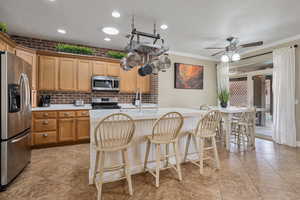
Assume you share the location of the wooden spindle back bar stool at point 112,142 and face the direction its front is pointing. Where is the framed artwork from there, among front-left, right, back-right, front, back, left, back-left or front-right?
front-right

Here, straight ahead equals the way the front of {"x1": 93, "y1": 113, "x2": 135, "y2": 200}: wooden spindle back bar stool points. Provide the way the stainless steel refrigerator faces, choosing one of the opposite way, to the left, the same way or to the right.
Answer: to the right

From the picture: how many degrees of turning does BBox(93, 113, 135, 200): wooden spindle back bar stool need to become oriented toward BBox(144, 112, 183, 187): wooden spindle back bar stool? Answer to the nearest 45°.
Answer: approximately 90° to its right

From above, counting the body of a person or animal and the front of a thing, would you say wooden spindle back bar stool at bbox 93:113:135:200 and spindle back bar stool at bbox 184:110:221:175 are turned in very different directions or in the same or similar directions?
same or similar directions

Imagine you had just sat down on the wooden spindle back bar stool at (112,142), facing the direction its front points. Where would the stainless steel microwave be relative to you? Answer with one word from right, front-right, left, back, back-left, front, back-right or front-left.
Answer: front

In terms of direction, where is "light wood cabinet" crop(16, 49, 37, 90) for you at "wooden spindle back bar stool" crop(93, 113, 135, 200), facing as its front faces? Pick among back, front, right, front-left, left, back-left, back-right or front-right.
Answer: front-left

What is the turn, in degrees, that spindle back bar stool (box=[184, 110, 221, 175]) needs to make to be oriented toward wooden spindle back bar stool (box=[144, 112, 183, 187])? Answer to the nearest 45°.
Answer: approximately 90° to its left

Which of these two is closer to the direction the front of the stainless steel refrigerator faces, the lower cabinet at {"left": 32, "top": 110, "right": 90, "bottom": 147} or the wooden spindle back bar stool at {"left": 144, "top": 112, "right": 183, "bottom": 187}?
the wooden spindle back bar stool

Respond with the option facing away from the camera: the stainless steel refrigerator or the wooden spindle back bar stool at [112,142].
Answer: the wooden spindle back bar stool

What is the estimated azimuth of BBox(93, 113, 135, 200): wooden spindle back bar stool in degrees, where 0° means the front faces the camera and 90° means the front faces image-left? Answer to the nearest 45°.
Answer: approximately 180°

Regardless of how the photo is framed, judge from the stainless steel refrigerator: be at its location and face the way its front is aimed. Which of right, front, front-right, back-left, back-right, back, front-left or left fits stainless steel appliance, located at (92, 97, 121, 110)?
left

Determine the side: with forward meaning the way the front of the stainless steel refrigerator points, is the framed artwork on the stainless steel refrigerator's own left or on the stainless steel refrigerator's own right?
on the stainless steel refrigerator's own left
